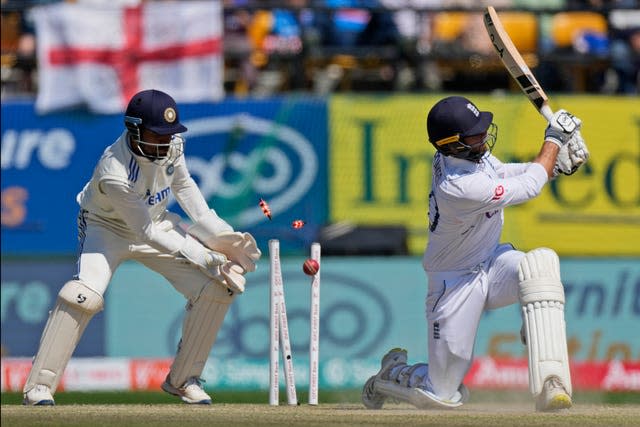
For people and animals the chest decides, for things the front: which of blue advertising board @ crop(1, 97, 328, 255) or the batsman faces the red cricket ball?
the blue advertising board

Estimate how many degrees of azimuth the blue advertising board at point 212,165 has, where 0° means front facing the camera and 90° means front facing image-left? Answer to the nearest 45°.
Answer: approximately 0°

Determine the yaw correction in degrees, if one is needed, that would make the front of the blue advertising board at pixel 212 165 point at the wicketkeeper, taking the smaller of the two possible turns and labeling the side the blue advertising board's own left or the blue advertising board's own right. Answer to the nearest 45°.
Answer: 0° — it already faces them

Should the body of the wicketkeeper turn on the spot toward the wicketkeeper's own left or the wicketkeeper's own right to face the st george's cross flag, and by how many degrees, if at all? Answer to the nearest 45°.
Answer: approximately 135° to the wicketkeeper's own left

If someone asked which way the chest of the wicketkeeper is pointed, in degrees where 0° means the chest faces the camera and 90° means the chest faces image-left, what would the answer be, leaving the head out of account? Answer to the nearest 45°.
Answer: approximately 315°

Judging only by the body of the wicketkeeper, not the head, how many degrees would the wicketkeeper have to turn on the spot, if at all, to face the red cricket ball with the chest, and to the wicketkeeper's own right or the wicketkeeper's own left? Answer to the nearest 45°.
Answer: approximately 45° to the wicketkeeper's own left
